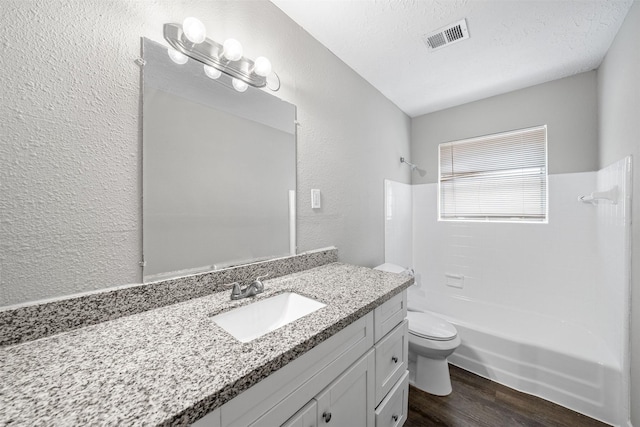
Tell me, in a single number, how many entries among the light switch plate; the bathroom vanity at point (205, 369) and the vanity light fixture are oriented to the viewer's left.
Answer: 0

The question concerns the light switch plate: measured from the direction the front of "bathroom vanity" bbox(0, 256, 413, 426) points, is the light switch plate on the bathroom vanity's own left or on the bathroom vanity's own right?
on the bathroom vanity's own left

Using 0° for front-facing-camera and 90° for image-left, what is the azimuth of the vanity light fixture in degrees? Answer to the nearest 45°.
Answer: approximately 315°

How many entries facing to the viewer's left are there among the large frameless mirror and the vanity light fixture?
0

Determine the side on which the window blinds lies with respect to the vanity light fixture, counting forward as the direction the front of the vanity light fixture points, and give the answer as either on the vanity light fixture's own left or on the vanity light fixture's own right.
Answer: on the vanity light fixture's own left

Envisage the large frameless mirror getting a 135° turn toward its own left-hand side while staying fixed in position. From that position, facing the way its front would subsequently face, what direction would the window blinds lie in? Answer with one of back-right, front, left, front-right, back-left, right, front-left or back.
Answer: right

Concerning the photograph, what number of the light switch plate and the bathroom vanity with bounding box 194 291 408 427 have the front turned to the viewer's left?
0

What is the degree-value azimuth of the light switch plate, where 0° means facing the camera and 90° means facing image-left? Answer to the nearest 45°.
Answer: approximately 315°

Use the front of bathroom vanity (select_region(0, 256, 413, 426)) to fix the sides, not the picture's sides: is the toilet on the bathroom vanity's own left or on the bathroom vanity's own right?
on the bathroom vanity's own left

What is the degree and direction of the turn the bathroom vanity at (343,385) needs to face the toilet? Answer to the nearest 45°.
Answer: approximately 90° to its left
